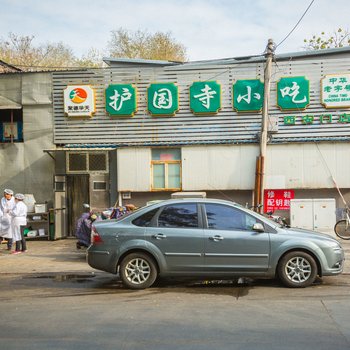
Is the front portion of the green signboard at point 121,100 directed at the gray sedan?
yes

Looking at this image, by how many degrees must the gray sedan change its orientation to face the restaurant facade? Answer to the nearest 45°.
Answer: approximately 90° to its left

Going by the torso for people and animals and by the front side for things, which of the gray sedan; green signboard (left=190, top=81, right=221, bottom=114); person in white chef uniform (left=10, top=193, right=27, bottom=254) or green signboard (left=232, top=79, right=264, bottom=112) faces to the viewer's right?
the gray sedan

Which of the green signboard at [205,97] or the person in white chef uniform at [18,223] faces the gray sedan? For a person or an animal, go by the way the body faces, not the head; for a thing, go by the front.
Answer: the green signboard

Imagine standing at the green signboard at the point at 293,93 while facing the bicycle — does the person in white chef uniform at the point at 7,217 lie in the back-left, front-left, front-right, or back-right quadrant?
back-right

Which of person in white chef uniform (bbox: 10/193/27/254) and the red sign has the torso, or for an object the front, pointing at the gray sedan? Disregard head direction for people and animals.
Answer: the red sign

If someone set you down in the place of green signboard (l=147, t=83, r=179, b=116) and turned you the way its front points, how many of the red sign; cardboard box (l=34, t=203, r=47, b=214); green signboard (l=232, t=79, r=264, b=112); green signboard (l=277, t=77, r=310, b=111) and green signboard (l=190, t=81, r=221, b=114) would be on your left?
4

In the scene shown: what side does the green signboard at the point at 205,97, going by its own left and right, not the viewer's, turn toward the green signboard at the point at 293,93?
left

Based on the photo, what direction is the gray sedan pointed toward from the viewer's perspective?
to the viewer's right

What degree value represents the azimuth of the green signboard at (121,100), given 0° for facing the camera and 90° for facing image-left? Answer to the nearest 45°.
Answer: approximately 0°
